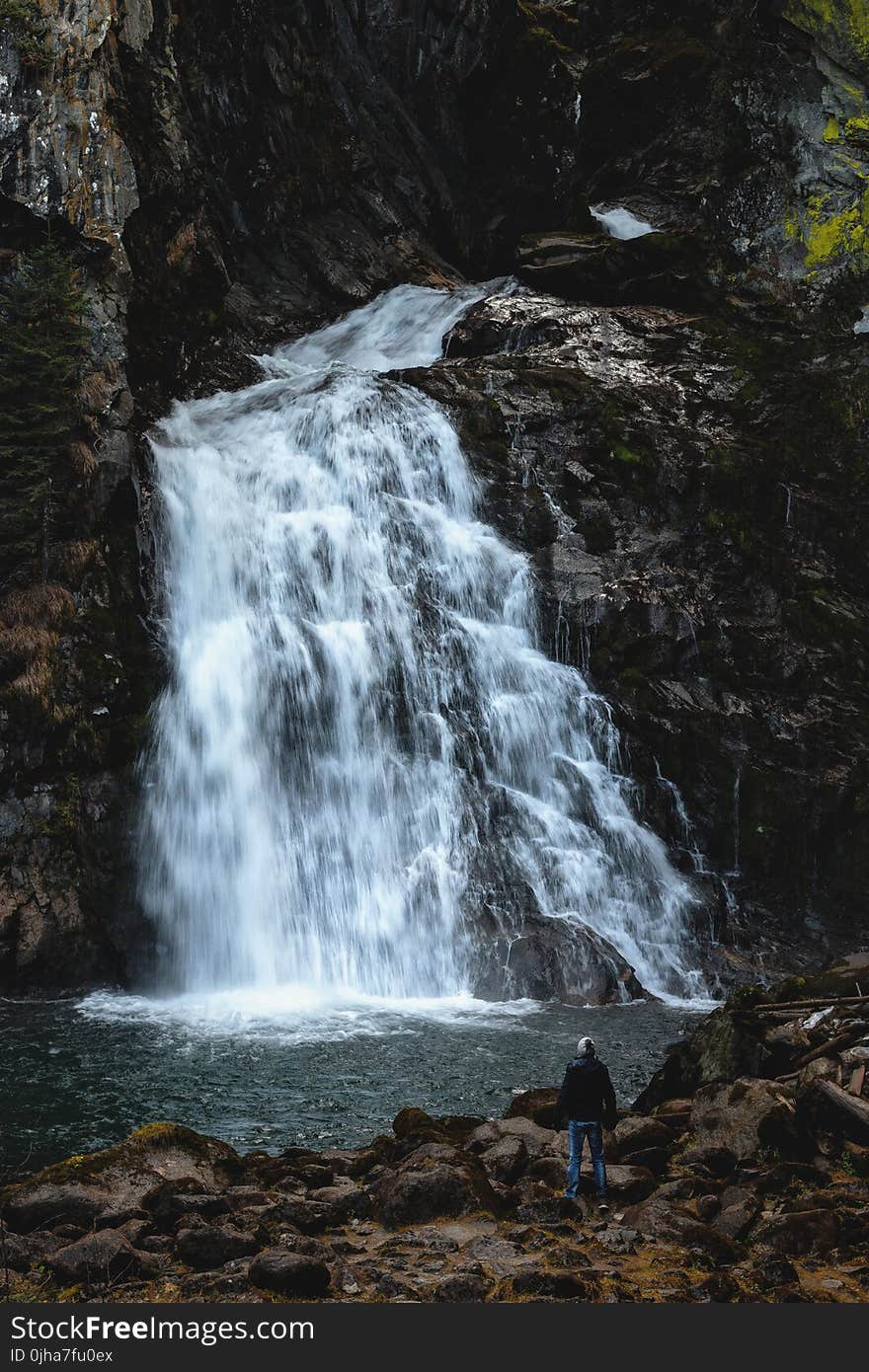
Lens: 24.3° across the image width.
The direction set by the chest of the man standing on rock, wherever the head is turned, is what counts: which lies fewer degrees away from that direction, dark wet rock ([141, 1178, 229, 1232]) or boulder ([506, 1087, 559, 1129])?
the boulder

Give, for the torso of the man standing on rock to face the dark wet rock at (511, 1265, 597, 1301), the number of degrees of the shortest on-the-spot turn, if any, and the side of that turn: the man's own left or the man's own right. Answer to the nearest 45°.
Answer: approximately 180°

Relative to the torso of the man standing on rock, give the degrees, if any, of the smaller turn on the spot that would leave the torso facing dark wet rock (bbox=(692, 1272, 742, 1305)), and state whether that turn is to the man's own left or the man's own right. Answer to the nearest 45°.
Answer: approximately 180°

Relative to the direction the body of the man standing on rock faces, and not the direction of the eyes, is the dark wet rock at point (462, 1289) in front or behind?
behind

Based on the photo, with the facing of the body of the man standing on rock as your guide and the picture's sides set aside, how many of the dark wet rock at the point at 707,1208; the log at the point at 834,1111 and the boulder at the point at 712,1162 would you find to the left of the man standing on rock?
0

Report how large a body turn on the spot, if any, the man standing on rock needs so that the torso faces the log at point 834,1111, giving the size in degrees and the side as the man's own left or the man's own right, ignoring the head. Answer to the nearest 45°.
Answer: approximately 90° to the man's own right

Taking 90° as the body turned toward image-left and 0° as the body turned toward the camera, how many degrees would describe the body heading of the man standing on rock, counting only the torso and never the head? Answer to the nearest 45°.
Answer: approximately 180°

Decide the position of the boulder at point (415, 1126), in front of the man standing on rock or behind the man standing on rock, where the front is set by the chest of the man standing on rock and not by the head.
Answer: in front

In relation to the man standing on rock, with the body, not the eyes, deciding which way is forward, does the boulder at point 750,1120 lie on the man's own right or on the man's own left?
on the man's own right

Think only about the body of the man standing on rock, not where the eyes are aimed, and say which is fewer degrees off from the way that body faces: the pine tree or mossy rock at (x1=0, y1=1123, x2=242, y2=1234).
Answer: the pine tree

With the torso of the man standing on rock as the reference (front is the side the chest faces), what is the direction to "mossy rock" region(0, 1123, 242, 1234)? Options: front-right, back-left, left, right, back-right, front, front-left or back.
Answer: left

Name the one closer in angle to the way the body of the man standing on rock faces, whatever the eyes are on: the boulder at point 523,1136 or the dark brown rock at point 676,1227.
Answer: the boulder
